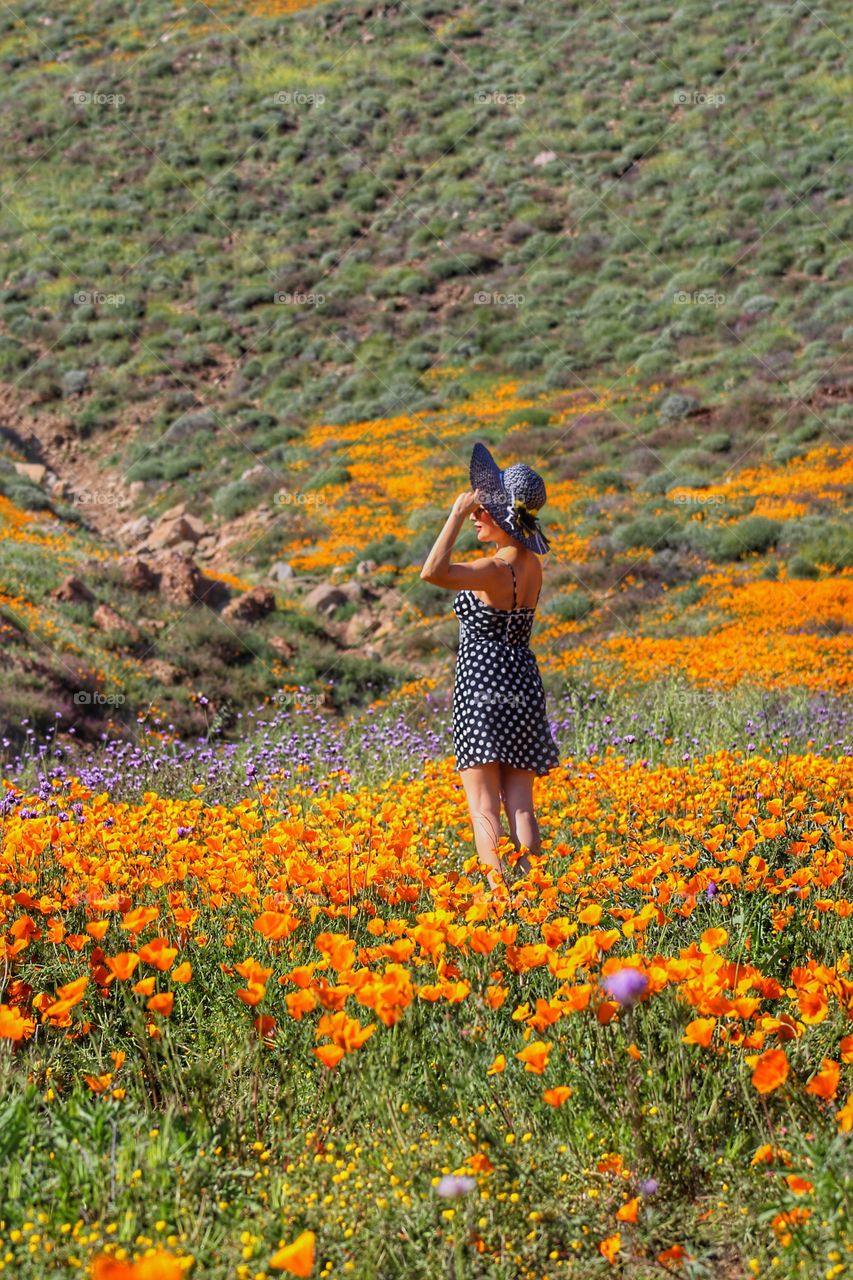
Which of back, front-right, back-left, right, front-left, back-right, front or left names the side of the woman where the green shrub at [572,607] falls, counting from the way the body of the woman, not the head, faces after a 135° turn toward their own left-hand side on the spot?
back

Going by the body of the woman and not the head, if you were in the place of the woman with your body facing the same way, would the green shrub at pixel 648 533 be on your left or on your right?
on your right

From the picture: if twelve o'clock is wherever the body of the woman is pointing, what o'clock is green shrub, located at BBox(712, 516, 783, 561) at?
The green shrub is roughly at 2 o'clock from the woman.

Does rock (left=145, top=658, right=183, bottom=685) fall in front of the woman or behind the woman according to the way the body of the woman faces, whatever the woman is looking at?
in front

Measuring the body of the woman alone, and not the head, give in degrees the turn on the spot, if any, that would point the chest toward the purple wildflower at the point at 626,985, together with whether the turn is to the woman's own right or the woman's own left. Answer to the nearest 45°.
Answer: approximately 135° to the woman's own left

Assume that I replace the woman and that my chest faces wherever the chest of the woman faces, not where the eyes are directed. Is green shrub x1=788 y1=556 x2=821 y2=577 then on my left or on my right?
on my right

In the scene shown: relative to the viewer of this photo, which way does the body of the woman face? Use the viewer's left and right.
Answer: facing away from the viewer and to the left of the viewer

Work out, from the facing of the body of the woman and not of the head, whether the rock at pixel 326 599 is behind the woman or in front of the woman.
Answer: in front
